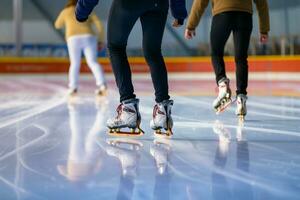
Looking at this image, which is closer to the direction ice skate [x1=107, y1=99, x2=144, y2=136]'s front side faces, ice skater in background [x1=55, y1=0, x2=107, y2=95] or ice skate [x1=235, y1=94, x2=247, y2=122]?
the ice skater in background

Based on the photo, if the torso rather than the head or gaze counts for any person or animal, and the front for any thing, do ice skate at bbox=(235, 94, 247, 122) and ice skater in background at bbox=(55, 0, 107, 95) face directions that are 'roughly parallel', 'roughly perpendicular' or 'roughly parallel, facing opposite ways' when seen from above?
roughly parallel

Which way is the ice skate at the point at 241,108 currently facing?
away from the camera

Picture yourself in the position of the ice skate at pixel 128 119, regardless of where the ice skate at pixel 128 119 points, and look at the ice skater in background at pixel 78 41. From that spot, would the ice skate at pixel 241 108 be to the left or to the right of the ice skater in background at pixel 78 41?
right

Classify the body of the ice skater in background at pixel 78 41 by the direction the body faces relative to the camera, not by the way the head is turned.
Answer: away from the camera

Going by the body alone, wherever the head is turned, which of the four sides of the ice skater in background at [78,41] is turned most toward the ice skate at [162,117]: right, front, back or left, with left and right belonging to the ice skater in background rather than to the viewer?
back

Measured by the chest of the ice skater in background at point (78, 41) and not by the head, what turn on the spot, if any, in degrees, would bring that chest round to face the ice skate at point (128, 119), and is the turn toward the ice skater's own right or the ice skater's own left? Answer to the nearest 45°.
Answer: approximately 180°

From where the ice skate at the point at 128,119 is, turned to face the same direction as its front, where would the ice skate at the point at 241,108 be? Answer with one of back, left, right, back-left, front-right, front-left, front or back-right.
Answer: back-right
